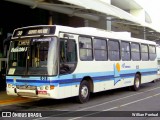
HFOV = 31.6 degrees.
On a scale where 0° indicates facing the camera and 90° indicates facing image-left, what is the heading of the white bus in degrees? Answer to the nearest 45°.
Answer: approximately 45°
